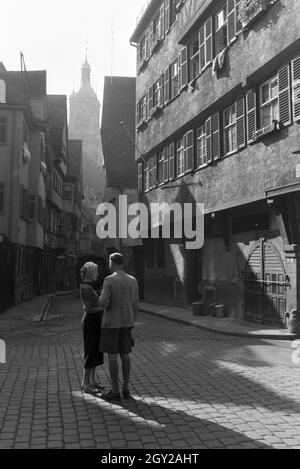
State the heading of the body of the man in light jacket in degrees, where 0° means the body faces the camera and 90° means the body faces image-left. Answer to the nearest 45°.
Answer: approximately 135°

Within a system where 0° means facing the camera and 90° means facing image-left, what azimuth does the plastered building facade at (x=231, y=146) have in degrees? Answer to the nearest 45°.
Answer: approximately 45°

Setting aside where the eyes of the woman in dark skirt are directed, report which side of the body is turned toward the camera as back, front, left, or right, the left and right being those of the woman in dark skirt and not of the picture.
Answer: right

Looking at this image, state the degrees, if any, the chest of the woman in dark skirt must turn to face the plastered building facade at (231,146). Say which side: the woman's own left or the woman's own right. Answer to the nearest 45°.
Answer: approximately 45° to the woman's own left
